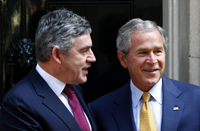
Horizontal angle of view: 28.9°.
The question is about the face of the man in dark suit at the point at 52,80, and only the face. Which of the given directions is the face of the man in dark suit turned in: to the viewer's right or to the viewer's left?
to the viewer's right

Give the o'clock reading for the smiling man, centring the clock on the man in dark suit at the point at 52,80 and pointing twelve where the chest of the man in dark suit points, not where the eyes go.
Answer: The smiling man is roughly at 10 o'clock from the man in dark suit.

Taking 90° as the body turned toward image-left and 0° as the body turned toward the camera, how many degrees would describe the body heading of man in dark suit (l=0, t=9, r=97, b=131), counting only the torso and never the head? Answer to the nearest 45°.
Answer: approximately 315°

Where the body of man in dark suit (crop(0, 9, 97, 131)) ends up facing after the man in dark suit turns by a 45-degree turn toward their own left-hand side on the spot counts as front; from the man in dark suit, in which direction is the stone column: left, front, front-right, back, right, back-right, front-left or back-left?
front-left
